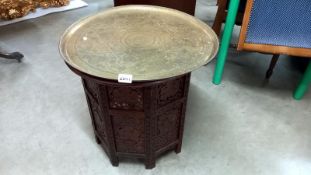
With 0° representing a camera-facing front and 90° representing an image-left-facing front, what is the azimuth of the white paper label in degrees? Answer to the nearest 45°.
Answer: approximately 0°

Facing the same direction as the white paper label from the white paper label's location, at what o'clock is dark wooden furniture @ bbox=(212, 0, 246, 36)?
The dark wooden furniture is roughly at 7 o'clock from the white paper label.

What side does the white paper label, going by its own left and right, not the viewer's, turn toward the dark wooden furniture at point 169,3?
back

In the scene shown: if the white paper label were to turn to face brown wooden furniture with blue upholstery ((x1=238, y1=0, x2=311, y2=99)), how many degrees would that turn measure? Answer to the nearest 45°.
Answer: approximately 135° to its left
